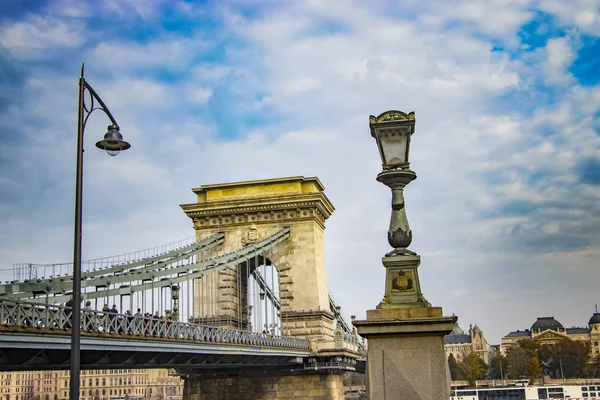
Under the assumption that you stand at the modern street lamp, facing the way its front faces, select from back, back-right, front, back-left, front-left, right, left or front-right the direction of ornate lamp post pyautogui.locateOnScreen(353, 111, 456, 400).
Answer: front-right

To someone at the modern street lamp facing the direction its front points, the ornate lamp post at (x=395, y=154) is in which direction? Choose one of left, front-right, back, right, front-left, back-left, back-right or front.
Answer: front-right

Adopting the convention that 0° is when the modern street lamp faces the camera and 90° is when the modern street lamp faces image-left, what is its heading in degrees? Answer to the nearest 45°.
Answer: approximately 270°

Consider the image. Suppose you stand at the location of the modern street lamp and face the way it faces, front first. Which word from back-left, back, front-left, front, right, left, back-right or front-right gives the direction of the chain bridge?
left
